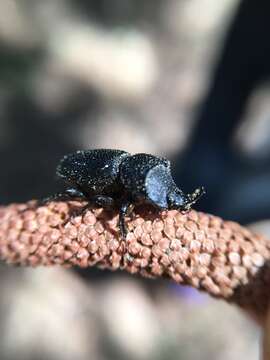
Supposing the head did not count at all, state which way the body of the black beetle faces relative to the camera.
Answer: to the viewer's right
